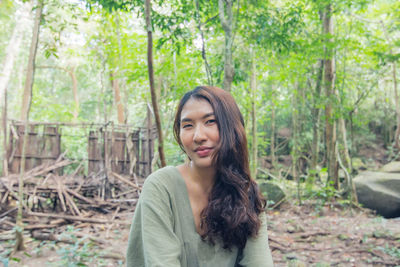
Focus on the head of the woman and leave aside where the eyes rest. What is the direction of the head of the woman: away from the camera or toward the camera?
toward the camera

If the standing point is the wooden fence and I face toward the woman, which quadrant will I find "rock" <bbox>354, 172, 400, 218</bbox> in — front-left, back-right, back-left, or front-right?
front-left

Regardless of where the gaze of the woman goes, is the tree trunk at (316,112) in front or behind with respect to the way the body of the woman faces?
behind

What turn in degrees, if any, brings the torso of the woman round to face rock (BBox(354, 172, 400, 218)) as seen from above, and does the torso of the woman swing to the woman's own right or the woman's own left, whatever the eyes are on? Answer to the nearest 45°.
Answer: approximately 135° to the woman's own left

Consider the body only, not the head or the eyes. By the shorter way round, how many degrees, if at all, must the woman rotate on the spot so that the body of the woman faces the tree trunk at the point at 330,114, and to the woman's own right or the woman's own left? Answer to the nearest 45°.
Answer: approximately 135° to the woman's own left

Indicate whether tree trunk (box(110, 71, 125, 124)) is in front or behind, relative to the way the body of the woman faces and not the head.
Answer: behind

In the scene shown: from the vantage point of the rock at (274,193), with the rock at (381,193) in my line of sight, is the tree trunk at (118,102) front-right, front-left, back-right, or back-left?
back-left

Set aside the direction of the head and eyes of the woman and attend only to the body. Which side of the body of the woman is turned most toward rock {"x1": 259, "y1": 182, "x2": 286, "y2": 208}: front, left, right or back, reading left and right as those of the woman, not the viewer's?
back

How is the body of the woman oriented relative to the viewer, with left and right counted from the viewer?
facing the viewer

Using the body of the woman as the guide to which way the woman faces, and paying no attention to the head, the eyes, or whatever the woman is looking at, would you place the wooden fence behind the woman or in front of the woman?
behind
